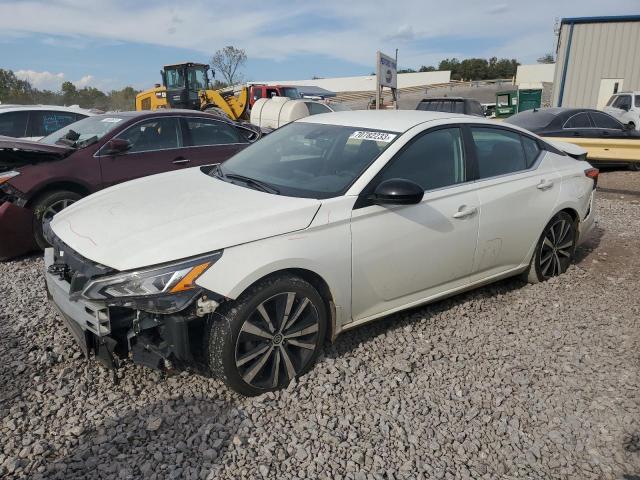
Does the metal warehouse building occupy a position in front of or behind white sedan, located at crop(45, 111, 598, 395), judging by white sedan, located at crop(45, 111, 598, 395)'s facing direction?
behind

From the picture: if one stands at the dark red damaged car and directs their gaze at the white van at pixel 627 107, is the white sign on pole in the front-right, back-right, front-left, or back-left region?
front-left

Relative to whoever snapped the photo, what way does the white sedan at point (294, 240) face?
facing the viewer and to the left of the viewer

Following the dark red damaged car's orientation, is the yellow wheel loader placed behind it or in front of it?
behind

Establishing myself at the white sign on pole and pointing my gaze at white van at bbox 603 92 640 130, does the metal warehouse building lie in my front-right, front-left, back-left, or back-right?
front-left

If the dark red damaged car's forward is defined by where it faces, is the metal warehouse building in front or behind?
behind

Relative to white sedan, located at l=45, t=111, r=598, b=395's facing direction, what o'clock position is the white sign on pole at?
The white sign on pole is roughly at 5 o'clock from the white sedan.

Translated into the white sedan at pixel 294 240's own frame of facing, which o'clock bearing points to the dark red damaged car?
The dark red damaged car is roughly at 3 o'clock from the white sedan.
